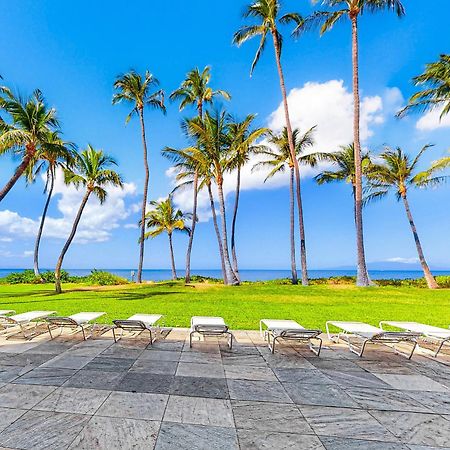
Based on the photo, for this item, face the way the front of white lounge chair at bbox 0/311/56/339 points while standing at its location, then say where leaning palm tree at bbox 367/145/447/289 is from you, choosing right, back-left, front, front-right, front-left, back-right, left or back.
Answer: front-right

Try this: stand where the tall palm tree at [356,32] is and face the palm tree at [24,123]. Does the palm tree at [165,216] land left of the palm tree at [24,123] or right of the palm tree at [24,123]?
right

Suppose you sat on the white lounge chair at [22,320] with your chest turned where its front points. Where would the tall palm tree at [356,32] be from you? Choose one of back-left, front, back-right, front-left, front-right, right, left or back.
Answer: front-right

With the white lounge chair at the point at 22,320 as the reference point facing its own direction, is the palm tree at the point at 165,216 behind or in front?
in front

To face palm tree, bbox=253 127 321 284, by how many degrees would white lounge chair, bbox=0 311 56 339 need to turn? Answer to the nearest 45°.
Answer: approximately 45° to its right

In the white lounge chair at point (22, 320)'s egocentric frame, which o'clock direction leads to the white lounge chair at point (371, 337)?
the white lounge chair at point (371, 337) is roughly at 3 o'clock from the white lounge chair at point (22, 320).

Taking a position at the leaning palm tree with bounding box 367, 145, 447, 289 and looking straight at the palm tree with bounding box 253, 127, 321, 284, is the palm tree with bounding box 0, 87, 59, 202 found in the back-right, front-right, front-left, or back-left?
front-left

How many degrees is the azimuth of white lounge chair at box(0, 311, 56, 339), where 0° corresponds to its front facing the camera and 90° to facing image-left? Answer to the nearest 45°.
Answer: approximately 225°
